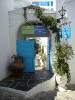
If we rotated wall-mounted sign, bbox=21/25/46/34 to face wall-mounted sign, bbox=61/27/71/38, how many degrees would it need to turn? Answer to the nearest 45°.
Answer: approximately 45° to its left

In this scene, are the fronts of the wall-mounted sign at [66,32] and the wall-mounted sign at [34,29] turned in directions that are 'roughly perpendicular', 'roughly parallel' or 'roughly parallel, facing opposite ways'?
roughly parallel

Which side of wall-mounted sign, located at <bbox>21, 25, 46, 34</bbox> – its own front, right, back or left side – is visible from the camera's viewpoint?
front

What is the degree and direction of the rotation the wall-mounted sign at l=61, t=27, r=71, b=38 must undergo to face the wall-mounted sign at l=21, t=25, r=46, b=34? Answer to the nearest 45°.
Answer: approximately 135° to its right

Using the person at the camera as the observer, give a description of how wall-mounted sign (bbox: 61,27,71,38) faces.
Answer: facing the viewer

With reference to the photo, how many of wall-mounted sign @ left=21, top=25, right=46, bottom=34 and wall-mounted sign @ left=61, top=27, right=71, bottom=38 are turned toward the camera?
2
